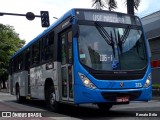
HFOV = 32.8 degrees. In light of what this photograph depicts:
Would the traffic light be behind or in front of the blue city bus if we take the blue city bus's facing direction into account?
behind

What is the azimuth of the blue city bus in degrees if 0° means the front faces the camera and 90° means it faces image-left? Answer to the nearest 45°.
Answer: approximately 315°

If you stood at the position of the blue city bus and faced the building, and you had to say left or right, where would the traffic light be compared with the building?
left

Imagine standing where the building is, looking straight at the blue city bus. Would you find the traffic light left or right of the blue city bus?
right

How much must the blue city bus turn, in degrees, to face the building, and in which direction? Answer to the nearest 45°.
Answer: approximately 135° to its left
